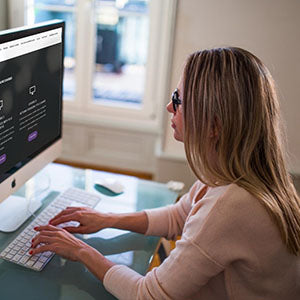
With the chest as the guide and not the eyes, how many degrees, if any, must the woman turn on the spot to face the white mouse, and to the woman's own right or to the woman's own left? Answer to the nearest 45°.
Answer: approximately 45° to the woman's own right

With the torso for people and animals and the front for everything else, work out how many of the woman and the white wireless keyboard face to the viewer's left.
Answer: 1

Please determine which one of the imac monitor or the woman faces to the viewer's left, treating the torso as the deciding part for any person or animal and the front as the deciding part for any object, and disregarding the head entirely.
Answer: the woman

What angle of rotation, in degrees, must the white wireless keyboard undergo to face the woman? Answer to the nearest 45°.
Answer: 0° — it already faces them

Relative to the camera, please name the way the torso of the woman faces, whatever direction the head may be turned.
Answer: to the viewer's left
